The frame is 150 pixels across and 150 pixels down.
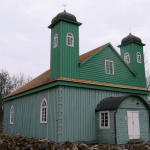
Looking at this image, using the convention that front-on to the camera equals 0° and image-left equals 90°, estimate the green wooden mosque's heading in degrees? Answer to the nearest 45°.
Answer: approximately 315°
